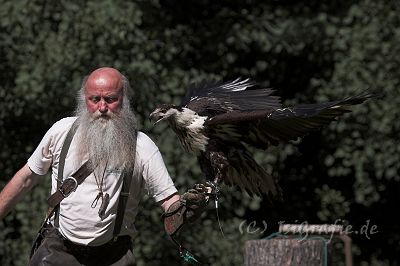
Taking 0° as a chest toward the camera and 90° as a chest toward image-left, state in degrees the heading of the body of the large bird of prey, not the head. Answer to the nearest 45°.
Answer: approximately 90°

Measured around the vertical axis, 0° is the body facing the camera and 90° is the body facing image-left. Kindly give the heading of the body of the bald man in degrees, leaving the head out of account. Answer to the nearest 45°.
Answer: approximately 0°
